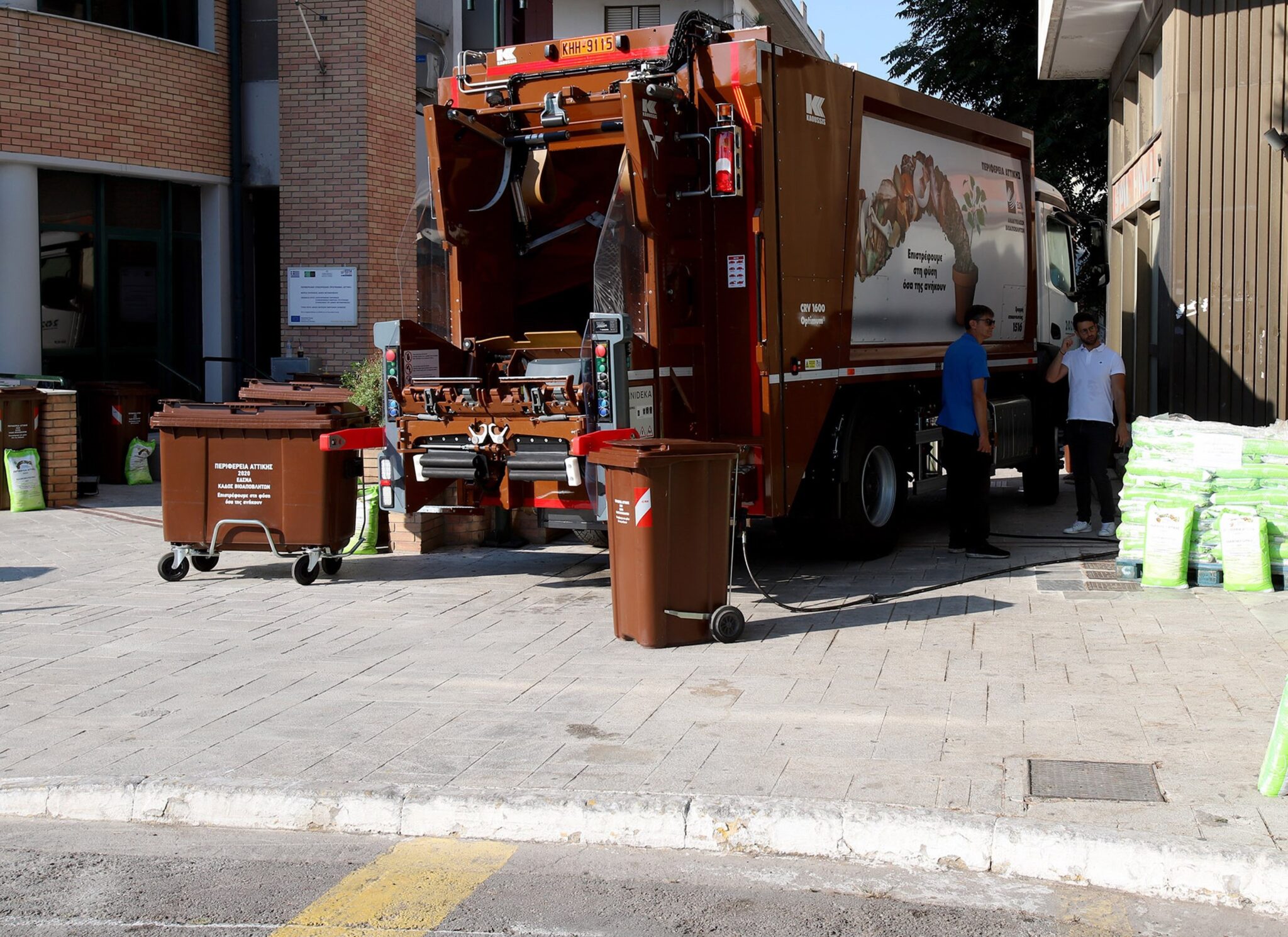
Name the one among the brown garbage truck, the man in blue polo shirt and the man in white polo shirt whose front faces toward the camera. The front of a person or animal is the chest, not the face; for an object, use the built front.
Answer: the man in white polo shirt

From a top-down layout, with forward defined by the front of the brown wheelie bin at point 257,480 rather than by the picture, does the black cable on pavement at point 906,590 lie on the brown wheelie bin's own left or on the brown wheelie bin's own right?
on the brown wheelie bin's own left

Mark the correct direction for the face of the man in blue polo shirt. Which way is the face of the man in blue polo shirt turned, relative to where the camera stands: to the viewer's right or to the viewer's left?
to the viewer's right

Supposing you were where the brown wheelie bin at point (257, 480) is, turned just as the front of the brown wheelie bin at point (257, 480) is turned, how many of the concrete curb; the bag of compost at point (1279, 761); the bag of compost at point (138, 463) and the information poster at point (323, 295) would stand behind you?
2

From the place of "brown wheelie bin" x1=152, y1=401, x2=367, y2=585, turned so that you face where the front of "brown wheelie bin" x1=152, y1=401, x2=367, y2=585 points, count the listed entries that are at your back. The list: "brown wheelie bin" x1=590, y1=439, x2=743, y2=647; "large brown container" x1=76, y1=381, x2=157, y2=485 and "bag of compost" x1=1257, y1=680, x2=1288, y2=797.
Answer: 1

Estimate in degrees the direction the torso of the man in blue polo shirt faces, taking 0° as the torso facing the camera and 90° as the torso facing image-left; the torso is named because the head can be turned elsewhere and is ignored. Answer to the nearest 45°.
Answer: approximately 270°
